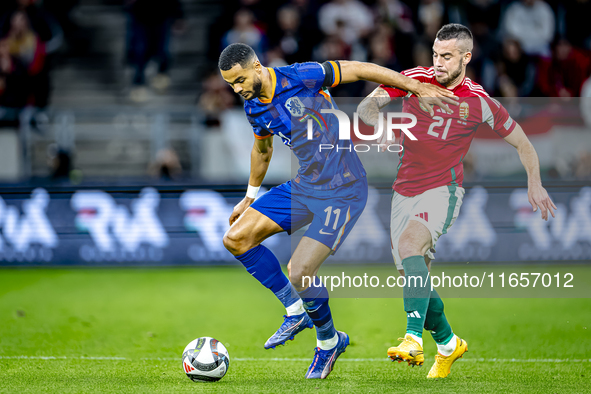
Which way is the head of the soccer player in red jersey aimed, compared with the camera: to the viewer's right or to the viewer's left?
to the viewer's left

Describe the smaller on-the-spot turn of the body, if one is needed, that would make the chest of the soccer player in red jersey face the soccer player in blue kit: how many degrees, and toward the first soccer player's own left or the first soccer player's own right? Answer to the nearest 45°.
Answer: approximately 45° to the first soccer player's own right

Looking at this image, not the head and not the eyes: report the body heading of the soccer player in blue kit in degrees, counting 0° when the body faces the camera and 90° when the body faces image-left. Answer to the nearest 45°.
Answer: approximately 45°
